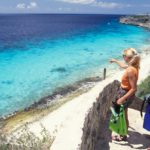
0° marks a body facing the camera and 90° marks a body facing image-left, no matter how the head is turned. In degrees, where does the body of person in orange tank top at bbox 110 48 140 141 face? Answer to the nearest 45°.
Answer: approximately 90°
